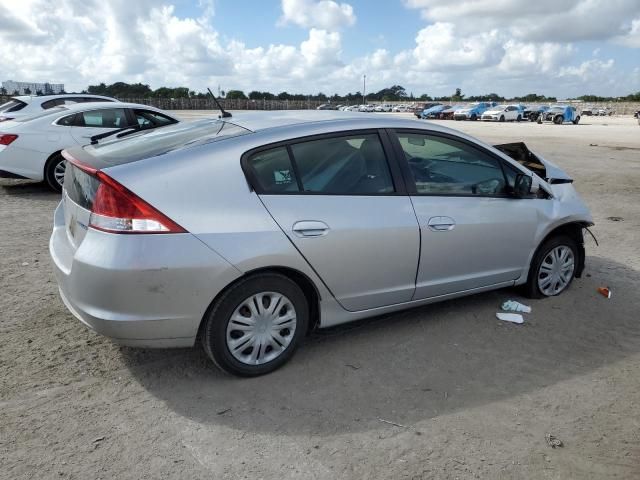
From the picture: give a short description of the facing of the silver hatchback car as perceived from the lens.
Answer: facing away from the viewer and to the right of the viewer

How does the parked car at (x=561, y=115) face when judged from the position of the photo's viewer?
facing the viewer and to the left of the viewer

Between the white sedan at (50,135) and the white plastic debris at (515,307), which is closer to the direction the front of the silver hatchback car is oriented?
the white plastic debris

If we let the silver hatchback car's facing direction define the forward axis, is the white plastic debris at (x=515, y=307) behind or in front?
in front

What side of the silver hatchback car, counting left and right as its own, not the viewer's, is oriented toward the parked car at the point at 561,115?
front

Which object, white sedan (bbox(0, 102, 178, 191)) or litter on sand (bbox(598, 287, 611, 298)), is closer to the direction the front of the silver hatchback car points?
the litter on sand

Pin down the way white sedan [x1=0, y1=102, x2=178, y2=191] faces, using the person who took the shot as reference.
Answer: facing away from the viewer and to the right of the viewer

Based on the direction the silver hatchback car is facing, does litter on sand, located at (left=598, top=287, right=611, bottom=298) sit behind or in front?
in front

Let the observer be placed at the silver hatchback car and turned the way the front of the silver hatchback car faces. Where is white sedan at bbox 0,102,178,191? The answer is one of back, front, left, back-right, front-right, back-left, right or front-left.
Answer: left

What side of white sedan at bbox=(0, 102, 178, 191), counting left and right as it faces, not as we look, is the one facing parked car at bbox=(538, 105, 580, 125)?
front

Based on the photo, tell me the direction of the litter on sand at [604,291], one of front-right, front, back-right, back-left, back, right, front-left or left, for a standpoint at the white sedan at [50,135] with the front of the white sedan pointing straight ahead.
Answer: right

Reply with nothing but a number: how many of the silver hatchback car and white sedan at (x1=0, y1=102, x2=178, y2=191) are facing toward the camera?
0
